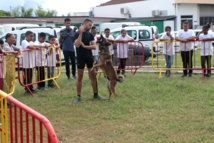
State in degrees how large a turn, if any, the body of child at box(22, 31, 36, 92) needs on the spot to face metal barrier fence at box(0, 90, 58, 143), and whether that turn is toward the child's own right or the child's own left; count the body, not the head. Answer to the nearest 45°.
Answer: approximately 45° to the child's own right

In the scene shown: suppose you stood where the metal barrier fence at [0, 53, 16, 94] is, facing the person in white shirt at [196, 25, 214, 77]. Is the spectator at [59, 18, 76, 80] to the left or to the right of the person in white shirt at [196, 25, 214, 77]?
left

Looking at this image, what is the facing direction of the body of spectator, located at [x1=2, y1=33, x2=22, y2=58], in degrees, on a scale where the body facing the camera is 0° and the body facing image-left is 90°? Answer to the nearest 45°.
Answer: approximately 315°
